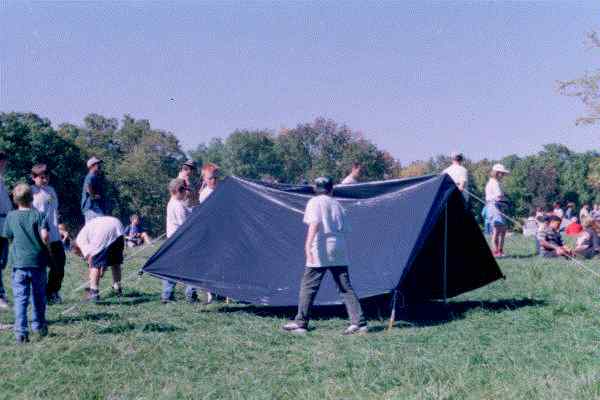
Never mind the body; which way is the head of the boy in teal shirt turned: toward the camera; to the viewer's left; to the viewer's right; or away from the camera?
away from the camera

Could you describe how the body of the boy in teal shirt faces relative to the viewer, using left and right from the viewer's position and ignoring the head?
facing away from the viewer

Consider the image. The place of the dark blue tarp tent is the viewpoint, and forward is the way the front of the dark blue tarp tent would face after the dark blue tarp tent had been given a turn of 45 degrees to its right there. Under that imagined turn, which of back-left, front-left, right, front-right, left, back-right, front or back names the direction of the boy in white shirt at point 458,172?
back-left

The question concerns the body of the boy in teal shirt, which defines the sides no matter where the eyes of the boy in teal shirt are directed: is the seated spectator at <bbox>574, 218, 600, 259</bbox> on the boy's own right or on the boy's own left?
on the boy's own right

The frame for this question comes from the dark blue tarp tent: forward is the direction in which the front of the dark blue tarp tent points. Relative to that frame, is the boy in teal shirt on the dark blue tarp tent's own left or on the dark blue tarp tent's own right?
on the dark blue tarp tent's own right

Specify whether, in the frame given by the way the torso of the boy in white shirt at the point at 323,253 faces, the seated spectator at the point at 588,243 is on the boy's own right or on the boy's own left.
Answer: on the boy's own right

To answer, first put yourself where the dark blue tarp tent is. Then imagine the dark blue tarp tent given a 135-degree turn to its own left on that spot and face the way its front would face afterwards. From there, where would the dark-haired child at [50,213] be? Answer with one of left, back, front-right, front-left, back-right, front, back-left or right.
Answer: left

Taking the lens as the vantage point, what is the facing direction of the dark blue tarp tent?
facing the viewer and to the right of the viewer

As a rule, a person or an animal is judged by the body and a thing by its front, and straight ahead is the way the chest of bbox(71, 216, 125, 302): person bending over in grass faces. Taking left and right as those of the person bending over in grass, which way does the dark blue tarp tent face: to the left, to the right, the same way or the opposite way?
the opposite way

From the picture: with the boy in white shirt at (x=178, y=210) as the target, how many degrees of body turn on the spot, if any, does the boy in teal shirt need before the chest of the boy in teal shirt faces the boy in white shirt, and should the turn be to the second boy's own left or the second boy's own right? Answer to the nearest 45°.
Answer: approximately 45° to the second boy's own right

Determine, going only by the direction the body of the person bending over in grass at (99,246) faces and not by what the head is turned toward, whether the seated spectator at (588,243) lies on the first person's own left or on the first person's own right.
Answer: on the first person's own right

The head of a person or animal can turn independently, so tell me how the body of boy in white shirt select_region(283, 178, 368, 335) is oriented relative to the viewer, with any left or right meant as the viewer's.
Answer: facing away from the viewer and to the left of the viewer

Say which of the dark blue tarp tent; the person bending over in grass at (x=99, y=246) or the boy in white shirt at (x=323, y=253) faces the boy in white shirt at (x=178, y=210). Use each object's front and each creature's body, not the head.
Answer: the boy in white shirt at (x=323, y=253)

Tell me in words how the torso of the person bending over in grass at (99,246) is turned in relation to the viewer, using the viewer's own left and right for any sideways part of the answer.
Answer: facing away from the viewer and to the left of the viewer

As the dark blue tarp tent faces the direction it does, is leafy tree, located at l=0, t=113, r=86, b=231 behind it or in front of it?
behind
